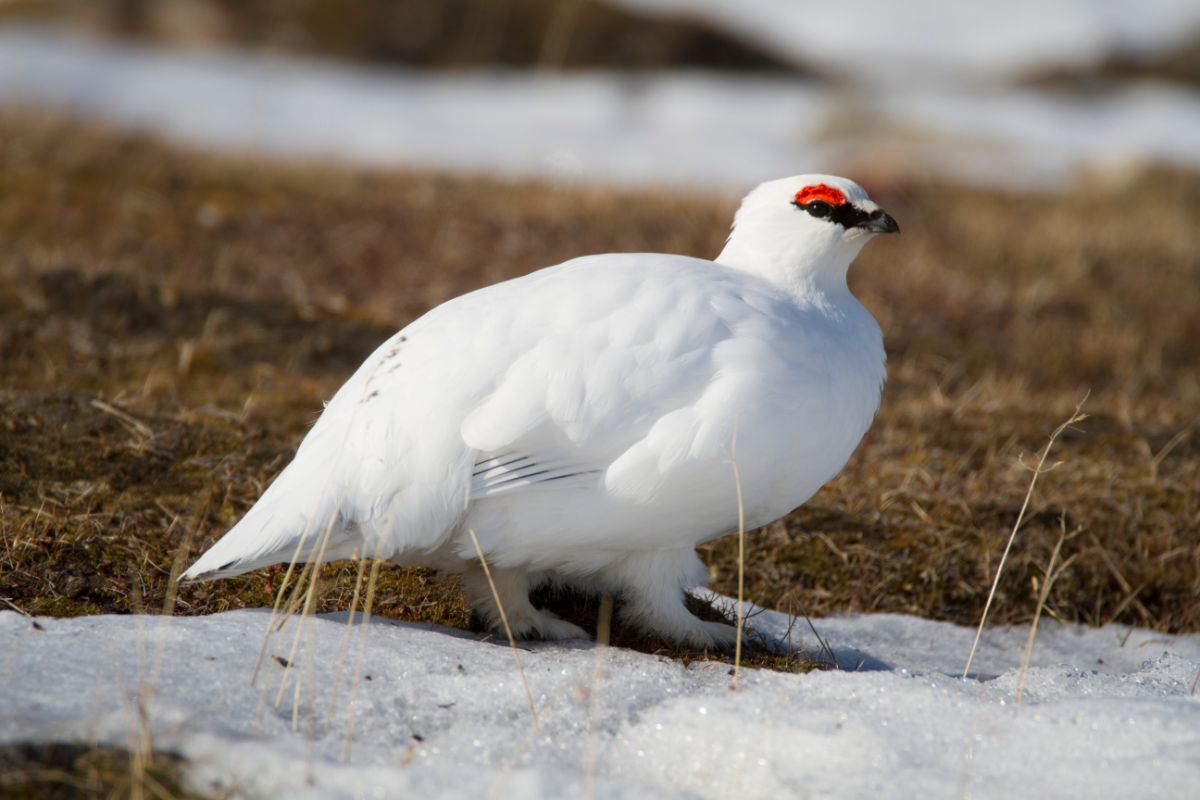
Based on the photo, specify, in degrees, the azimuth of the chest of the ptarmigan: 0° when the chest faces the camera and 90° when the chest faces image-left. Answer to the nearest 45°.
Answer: approximately 270°
